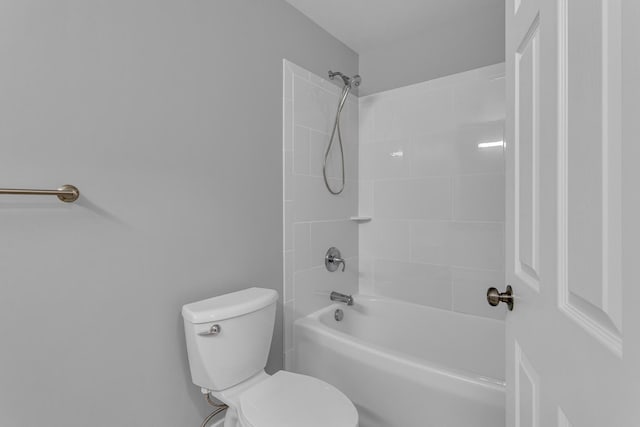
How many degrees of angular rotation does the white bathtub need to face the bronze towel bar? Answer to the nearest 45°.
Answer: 0° — it already faces it

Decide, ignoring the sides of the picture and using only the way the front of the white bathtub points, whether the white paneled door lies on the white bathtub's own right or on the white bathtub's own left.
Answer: on the white bathtub's own left

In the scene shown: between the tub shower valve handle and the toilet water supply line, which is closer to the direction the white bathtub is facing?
the toilet water supply line

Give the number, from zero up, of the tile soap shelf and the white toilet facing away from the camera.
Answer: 0

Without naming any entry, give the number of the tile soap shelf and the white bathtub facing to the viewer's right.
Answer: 0

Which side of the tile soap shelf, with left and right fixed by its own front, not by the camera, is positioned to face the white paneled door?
front

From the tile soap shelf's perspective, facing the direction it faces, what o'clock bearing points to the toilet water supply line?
The toilet water supply line is roughly at 1 o'clock from the tile soap shelf.

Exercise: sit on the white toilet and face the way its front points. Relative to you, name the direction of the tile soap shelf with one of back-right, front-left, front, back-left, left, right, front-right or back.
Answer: left

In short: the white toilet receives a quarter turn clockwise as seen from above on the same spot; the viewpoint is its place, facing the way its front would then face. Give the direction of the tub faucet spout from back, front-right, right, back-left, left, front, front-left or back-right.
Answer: back

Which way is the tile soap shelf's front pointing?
toward the camera

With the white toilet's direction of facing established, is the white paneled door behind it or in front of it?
in front

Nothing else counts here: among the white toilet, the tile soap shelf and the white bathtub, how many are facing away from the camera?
0
